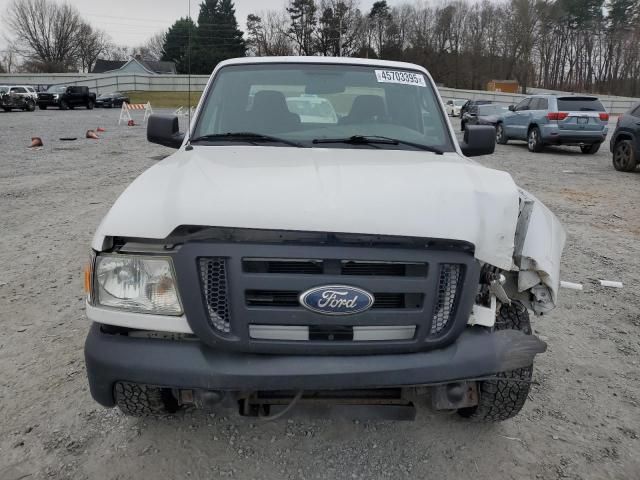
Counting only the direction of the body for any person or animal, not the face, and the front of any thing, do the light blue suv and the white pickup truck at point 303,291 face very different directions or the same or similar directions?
very different directions

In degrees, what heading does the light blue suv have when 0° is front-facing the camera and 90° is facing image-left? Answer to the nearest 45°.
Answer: approximately 135°

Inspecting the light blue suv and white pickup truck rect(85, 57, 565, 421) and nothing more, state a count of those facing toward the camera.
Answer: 1

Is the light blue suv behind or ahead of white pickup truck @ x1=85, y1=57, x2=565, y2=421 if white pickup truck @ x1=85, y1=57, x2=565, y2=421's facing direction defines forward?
behind
